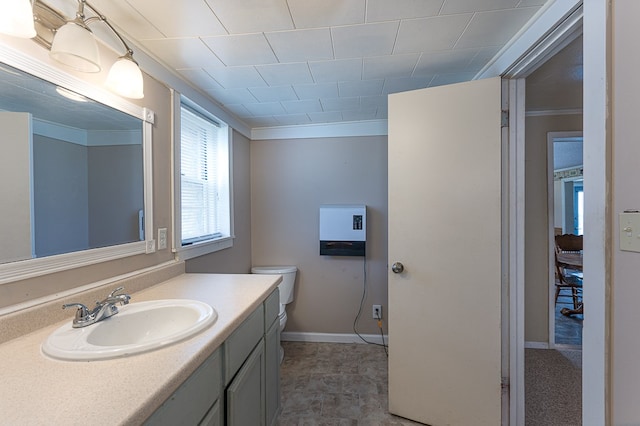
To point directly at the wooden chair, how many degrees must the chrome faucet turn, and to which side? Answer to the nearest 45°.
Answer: approximately 45° to its left

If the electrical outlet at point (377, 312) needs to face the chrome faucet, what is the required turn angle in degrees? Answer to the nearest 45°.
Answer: approximately 45° to its right

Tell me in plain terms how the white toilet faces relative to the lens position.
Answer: facing the viewer

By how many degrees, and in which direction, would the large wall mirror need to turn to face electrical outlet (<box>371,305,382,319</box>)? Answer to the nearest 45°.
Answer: approximately 45° to its left

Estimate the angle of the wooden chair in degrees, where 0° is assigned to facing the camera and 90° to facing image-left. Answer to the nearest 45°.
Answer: approximately 315°

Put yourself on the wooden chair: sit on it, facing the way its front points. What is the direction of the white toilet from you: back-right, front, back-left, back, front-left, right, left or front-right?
right

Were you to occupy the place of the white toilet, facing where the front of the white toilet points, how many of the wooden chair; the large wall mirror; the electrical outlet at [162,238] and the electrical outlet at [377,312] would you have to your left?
2

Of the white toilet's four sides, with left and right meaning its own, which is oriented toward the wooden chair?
left

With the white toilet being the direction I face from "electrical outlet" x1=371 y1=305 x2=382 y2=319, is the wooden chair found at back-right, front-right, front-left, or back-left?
back-right

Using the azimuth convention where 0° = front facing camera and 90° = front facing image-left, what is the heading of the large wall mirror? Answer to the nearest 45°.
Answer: approximately 315°

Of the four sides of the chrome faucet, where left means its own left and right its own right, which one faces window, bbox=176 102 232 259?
left

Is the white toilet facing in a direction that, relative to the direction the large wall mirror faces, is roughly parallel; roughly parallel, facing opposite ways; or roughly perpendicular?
roughly perpendicular

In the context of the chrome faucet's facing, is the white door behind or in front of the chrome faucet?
in front

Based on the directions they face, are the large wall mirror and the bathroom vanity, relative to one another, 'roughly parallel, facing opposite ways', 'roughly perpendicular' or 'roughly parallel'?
roughly parallel

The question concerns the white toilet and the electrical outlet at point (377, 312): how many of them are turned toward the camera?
2

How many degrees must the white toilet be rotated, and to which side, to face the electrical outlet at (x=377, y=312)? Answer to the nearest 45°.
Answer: approximately 90° to its left
